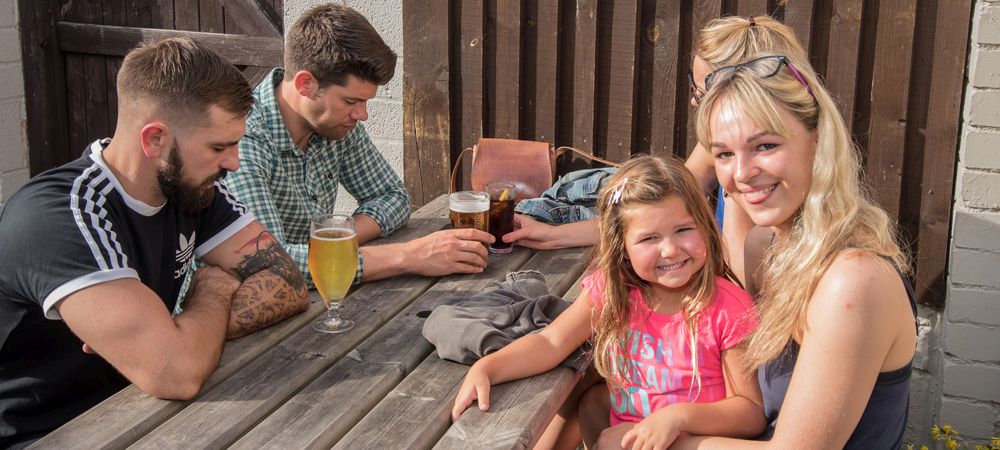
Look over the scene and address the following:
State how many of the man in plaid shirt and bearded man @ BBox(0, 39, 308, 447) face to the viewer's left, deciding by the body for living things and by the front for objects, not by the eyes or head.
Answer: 0

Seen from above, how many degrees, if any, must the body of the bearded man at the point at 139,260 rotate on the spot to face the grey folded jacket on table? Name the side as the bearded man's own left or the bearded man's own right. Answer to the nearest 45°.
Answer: approximately 45° to the bearded man's own left

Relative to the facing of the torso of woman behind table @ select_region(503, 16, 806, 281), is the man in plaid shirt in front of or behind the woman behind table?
in front

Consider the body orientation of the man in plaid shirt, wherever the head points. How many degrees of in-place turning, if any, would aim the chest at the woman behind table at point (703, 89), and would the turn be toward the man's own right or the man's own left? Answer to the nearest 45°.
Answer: approximately 45° to the man's own left

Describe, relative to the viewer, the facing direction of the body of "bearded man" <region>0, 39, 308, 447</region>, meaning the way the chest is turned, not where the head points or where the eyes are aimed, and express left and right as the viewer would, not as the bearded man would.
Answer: facing the viewer and to the right of the viewer

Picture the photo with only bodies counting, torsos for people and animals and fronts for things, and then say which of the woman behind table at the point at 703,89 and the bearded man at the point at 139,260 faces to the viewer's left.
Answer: the woman behind table

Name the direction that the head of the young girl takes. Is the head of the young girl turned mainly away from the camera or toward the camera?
toward the camera

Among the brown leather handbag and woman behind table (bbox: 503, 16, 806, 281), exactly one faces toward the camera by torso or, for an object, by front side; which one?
the brown leather handbag

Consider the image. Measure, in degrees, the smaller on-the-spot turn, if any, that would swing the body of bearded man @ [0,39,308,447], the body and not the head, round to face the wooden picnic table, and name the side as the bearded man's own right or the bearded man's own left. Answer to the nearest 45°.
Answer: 0° — they already face it

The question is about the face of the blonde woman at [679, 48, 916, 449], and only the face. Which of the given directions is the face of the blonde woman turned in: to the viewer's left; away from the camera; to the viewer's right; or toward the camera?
toward the camera

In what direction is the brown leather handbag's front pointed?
toward the camera

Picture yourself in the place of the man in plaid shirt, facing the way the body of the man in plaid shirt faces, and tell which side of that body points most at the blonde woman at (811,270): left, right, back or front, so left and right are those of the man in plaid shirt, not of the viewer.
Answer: front

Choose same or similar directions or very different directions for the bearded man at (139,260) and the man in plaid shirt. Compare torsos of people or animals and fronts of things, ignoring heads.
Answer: same or similar directions

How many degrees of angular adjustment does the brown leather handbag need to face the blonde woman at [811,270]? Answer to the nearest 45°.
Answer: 0° — it already faces them

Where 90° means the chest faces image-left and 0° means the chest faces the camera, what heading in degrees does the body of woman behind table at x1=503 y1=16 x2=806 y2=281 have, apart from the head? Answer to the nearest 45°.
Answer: approximately 90°
